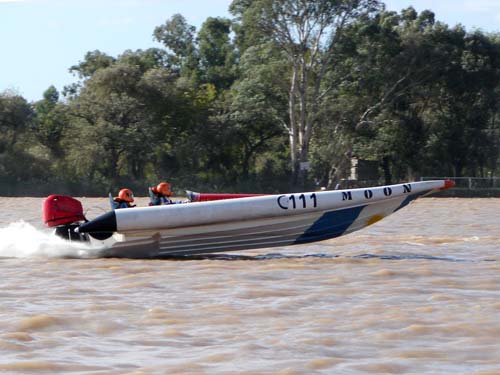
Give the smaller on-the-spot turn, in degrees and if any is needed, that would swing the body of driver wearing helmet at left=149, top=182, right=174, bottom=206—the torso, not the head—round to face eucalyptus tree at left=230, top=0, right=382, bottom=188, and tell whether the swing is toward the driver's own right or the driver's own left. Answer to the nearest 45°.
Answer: approximately 90° to the driver's own left

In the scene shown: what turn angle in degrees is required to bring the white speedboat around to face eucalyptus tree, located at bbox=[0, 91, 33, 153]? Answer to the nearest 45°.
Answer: approximately 90° to its left

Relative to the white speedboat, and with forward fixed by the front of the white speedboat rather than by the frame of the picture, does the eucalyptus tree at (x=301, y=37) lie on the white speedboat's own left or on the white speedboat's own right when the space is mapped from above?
on the white speedboat's own left

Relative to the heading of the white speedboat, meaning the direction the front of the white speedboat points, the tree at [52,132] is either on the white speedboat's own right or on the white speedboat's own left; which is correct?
on the white speedboat's own left

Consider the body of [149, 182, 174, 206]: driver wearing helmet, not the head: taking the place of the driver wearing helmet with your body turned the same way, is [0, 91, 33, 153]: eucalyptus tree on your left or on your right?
on your left

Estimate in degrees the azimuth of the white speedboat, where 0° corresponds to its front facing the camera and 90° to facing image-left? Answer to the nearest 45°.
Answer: approximately 270°

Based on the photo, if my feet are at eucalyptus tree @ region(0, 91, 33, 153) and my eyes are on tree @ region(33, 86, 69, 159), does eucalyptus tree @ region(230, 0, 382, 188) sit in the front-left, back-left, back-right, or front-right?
front-right

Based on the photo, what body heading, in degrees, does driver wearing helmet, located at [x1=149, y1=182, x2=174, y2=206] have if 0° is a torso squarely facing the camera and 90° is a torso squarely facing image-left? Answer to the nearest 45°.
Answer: approximately 270°

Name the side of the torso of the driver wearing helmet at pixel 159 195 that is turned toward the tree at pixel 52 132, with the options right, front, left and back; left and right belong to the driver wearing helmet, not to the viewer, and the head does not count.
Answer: left
